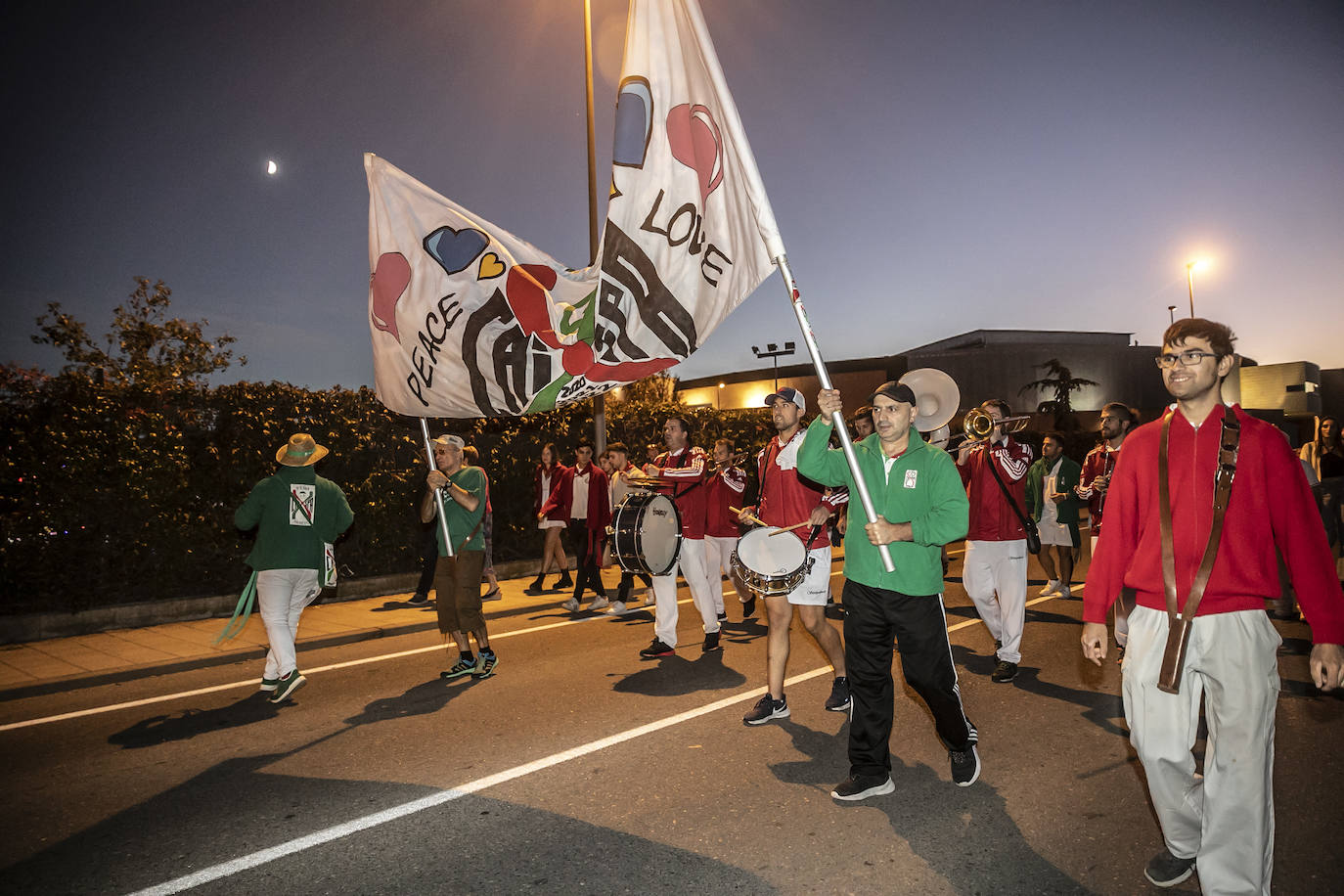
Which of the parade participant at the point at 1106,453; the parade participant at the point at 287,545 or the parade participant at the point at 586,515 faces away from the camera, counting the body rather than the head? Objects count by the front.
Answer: the parade participant at the point at 287,545

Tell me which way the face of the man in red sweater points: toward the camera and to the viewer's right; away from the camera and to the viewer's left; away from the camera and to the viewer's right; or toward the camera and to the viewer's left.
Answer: toward the camera and to the viewer's left

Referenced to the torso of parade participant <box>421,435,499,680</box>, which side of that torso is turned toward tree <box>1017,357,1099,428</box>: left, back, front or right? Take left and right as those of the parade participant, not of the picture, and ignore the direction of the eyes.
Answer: back

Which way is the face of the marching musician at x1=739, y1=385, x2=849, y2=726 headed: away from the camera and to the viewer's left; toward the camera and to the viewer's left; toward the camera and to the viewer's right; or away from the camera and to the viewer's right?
toward the camera and to the viewer's left

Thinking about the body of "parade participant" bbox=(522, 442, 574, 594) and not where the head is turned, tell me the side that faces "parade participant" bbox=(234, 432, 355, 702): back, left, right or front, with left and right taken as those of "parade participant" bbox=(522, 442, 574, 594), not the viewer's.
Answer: front

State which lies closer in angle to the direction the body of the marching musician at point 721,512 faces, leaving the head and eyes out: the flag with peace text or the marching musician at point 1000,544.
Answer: the flag with peace text

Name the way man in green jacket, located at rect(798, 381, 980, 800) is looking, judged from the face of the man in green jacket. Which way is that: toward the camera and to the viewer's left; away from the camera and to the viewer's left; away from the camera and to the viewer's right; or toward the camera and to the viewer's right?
toward the camera and to the viewer's left

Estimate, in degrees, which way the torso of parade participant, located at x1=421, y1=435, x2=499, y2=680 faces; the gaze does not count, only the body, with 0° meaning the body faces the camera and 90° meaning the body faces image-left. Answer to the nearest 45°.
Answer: approximately 45°

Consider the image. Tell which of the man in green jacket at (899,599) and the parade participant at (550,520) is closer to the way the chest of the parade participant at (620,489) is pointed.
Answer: the man in green jacket

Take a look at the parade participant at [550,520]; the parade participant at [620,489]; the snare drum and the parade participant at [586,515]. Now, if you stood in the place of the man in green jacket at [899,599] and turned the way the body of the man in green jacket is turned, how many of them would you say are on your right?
4

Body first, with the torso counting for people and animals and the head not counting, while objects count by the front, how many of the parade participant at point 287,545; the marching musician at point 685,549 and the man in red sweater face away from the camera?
1
